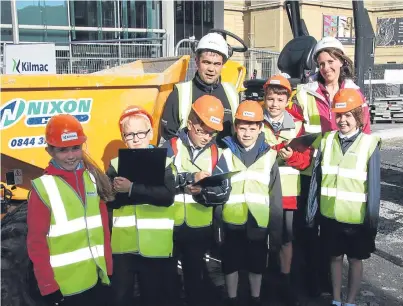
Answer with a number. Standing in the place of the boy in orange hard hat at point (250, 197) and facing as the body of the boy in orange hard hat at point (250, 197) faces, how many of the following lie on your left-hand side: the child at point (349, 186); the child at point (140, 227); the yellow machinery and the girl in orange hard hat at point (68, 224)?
1

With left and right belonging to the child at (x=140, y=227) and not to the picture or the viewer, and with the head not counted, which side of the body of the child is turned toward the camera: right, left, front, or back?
front

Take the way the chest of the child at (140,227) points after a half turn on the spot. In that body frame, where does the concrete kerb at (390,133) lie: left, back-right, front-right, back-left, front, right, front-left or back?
front-right

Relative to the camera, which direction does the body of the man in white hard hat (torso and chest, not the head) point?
toward the camera

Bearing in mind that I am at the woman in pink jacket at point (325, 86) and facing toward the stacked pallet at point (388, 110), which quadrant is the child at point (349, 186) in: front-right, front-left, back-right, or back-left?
back-right

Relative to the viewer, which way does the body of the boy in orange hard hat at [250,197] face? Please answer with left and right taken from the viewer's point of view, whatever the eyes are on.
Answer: facing the viewer

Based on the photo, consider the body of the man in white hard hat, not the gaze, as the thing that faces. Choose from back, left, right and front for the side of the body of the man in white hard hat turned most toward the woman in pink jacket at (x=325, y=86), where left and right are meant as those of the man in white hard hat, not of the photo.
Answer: left

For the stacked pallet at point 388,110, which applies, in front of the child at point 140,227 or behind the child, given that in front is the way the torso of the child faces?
behind

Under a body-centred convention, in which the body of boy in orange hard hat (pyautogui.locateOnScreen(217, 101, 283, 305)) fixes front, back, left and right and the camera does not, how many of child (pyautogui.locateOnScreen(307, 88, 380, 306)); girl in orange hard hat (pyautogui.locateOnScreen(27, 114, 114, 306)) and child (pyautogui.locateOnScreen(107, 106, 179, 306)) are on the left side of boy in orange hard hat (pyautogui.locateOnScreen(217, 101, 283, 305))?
1
